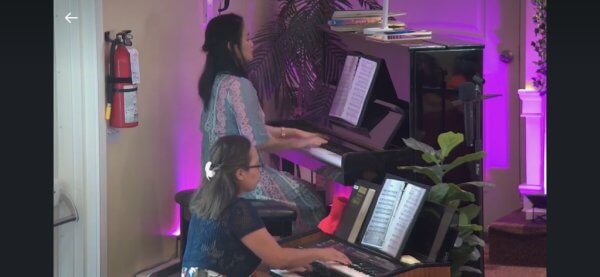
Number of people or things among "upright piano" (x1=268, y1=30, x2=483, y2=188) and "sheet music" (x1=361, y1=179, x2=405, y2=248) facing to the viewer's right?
0

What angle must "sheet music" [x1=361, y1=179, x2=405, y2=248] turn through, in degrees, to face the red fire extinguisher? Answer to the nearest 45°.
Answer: approximately 90° to its right

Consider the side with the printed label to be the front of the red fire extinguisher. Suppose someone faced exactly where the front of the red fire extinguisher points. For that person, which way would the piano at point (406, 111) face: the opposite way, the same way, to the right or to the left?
to the right

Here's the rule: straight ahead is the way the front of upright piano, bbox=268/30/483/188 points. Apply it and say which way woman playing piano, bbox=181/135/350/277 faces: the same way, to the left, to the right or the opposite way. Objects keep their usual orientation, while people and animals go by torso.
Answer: the opposite way

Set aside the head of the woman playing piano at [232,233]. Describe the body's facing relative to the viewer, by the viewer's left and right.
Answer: facing away from the viewer and to the right of the viewer

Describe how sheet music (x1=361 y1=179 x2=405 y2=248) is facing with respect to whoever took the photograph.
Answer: facing the viewer and to the left of the viewer

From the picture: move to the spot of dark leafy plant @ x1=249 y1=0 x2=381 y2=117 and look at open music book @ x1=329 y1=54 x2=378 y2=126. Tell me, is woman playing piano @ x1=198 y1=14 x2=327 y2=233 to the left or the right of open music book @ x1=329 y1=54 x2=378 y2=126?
right

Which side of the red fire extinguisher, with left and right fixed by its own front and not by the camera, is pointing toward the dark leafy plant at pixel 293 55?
left

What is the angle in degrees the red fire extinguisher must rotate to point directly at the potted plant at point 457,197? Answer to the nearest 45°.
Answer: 0° — it already faces it

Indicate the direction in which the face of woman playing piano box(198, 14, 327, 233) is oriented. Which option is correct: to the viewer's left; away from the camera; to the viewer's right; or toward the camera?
to the viewer's right

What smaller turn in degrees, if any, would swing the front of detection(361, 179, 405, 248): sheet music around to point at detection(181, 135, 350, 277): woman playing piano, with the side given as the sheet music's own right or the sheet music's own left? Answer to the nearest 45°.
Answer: approximately 45° to the sheet music's own right

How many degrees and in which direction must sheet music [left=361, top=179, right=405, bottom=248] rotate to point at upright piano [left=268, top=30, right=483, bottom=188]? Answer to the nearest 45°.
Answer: approximately 135° to its right

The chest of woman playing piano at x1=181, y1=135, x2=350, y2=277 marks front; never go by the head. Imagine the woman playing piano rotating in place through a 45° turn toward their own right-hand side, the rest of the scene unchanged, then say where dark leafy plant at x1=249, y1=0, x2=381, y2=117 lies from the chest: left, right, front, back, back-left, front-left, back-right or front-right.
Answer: left

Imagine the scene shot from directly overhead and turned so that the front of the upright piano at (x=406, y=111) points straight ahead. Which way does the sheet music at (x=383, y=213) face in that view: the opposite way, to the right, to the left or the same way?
the same way
